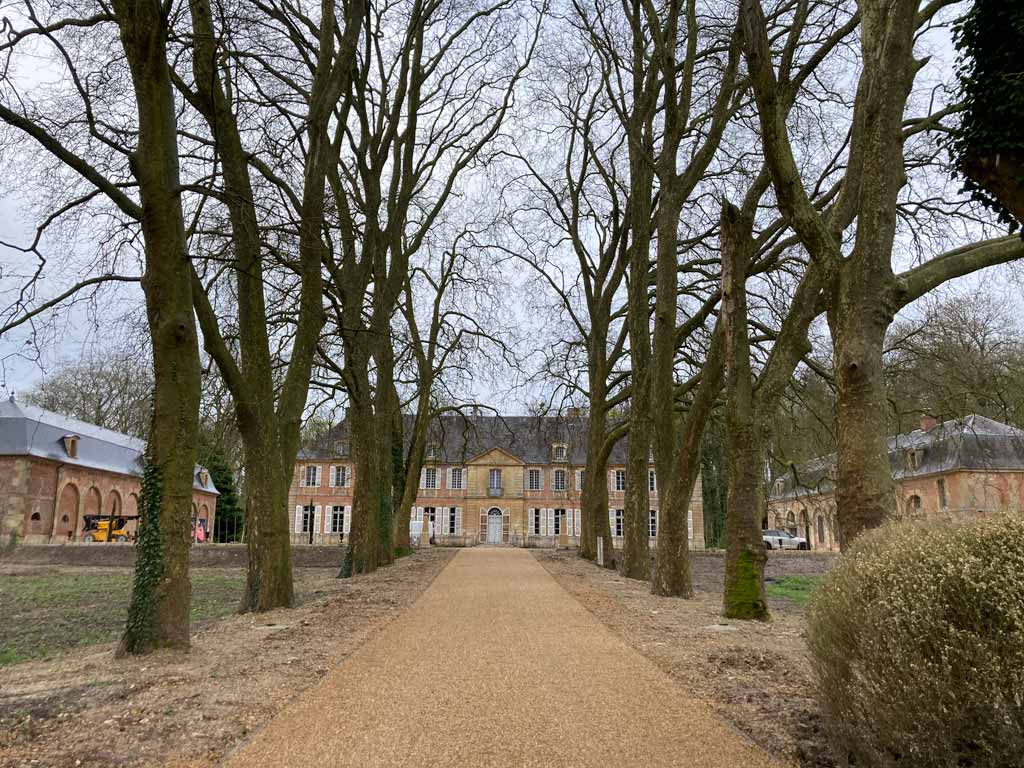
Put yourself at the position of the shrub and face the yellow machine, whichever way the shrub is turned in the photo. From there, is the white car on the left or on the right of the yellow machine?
right

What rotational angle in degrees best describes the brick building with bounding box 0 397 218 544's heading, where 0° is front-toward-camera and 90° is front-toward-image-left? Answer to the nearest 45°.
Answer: approximately 315°

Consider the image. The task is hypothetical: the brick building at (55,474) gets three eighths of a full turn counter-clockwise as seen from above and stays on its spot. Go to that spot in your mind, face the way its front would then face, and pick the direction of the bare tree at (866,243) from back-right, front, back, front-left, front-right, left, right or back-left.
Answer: back

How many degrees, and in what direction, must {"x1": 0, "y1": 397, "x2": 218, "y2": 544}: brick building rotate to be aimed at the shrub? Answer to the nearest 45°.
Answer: approximately 45° to its right

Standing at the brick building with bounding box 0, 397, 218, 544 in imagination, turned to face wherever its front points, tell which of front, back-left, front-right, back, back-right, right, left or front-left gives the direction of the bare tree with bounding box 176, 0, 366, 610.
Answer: front-right
